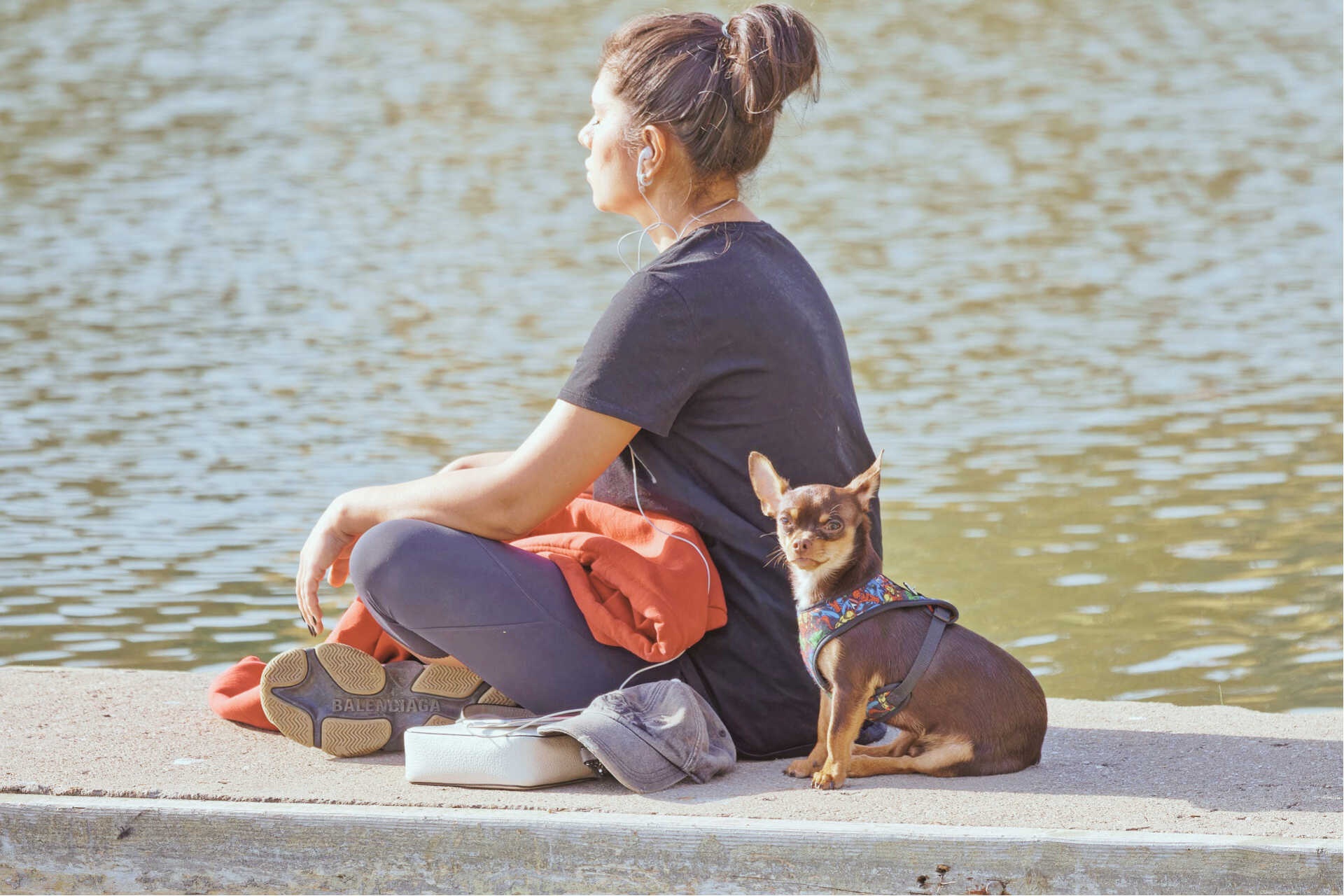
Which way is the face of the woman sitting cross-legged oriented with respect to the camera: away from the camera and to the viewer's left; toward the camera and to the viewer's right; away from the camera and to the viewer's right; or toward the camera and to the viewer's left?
away from the camera and to the viewer's left

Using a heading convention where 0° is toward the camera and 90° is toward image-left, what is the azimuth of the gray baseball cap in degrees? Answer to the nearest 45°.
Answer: approximately 45°

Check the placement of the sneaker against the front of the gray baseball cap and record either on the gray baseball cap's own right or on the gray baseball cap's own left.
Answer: on the gray baseball cap's own right
